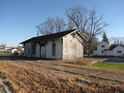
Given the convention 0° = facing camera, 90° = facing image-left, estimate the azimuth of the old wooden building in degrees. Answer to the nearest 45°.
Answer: approximately 45°

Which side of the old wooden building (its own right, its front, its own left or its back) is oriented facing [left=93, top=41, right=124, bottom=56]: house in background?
back
